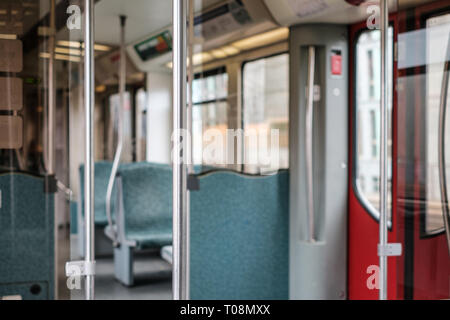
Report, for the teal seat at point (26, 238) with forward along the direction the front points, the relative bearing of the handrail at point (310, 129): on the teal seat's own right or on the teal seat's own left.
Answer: on the teal seat's own right

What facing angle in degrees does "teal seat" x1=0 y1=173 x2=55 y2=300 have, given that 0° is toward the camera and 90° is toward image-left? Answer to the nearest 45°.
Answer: approximately 180°

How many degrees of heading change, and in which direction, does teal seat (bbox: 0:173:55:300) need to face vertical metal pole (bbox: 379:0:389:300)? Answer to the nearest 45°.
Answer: approximately 90° to its right

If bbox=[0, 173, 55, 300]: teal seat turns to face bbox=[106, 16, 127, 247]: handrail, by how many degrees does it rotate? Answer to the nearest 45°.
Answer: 0° — it already faces it

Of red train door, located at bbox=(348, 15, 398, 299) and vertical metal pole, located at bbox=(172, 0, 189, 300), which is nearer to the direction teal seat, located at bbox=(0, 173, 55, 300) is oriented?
the red train door

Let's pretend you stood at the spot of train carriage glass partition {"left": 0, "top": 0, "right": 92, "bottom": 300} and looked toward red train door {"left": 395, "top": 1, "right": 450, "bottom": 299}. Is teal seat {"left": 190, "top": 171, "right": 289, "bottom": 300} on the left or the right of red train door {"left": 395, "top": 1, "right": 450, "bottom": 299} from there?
left

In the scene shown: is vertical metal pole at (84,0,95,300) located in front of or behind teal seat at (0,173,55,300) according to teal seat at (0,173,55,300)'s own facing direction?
behind

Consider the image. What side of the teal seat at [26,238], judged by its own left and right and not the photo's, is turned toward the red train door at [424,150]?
right

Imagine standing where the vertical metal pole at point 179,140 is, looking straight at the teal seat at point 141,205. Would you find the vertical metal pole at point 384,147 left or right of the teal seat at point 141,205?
right
